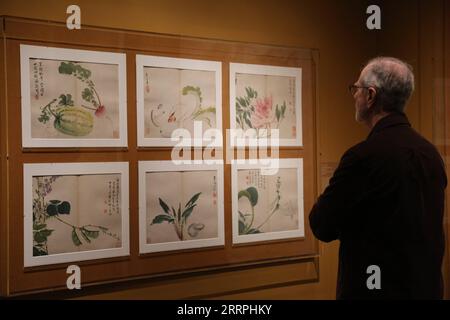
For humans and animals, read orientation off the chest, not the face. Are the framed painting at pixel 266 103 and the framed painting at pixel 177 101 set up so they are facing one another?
no

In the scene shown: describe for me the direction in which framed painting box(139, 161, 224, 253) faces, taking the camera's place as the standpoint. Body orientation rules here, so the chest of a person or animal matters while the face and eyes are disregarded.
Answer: facing the viewer and to the right of the viewer

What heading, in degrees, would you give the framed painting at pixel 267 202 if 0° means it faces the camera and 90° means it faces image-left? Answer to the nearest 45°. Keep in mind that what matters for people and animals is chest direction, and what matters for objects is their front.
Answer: approximately 315°

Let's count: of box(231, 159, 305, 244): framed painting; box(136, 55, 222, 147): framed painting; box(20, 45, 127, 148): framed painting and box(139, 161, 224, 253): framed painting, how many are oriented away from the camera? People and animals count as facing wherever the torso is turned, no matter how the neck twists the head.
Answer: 0

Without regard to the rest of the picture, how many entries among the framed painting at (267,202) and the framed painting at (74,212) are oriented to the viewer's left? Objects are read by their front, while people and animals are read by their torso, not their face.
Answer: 0

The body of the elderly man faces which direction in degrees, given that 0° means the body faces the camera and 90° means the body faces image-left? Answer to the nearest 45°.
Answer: approximately 135°

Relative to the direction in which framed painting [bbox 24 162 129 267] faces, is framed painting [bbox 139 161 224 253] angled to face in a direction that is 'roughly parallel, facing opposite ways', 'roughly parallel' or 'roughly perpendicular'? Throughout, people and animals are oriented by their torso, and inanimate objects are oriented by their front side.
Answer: roughly parallel

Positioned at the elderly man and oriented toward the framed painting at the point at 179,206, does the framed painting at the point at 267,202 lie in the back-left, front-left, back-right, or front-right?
front-right

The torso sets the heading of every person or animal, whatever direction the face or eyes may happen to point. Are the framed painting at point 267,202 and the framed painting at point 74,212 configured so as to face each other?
no

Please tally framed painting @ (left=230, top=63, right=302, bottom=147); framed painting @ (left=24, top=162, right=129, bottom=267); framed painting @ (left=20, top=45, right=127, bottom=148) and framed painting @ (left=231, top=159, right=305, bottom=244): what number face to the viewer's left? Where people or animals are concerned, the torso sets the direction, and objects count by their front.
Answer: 0

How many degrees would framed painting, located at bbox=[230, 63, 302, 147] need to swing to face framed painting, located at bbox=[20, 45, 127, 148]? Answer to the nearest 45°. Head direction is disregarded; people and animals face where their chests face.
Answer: approximately 90° to its right

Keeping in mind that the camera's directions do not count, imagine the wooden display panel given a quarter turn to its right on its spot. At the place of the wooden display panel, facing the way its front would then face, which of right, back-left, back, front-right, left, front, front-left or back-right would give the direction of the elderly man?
left

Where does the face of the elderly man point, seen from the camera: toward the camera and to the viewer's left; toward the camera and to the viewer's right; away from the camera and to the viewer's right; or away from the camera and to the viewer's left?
away from the camera and to the viewer's left

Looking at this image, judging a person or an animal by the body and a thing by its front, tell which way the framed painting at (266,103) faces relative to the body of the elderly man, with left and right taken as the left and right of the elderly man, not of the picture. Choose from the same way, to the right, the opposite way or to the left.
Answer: the opposite way

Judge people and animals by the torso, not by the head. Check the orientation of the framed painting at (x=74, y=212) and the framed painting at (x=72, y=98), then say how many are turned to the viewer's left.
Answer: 0

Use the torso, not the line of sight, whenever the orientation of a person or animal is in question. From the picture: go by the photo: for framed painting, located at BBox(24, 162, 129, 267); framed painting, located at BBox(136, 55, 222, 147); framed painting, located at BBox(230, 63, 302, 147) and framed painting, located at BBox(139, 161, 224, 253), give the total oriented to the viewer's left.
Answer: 0

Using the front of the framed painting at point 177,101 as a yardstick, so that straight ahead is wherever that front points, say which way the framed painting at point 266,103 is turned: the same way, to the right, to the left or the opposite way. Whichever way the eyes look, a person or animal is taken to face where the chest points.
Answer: the same way
